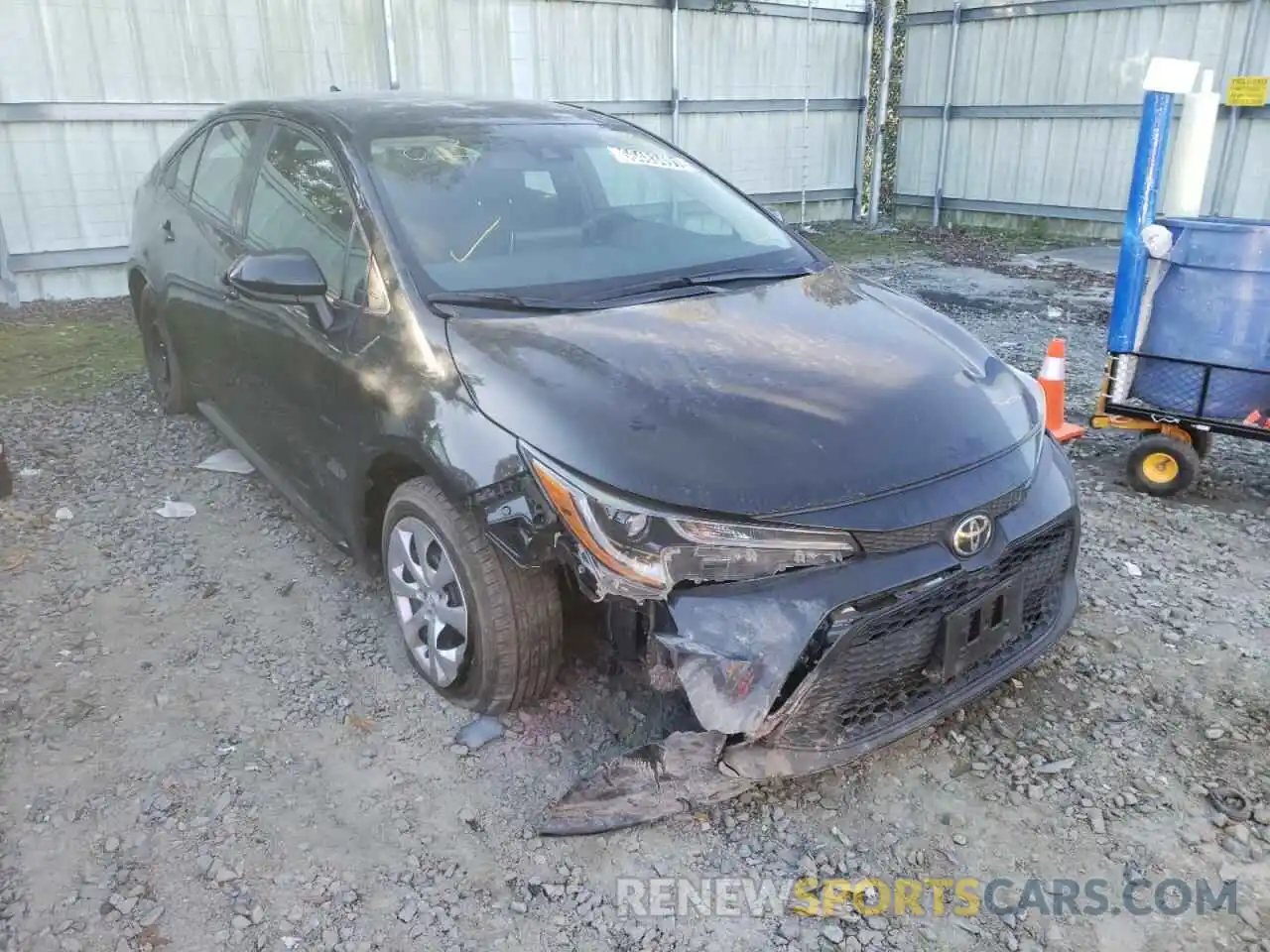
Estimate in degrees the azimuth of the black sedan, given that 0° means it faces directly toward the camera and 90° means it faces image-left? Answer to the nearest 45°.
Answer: approximately 315°

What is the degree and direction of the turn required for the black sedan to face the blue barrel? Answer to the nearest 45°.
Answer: approximately 90° to its left

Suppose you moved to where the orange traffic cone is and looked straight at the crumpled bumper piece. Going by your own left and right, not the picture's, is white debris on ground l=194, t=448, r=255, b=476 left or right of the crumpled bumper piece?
right

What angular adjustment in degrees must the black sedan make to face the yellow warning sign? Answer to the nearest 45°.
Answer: approximately 90° to its left

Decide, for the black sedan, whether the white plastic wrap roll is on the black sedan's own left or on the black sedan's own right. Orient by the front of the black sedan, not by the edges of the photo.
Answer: on the black sedan's own left

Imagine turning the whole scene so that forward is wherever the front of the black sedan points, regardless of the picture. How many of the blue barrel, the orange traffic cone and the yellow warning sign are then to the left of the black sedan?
3

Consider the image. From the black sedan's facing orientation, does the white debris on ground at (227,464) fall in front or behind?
behind

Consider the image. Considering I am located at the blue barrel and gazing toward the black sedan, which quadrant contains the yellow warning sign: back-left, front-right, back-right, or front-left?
back-right

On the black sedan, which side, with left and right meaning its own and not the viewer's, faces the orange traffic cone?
left

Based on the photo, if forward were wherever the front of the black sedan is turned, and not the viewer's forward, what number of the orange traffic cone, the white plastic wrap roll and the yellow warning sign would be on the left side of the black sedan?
3

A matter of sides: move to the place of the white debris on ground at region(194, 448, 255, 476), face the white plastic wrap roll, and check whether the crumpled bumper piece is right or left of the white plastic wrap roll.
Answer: right
